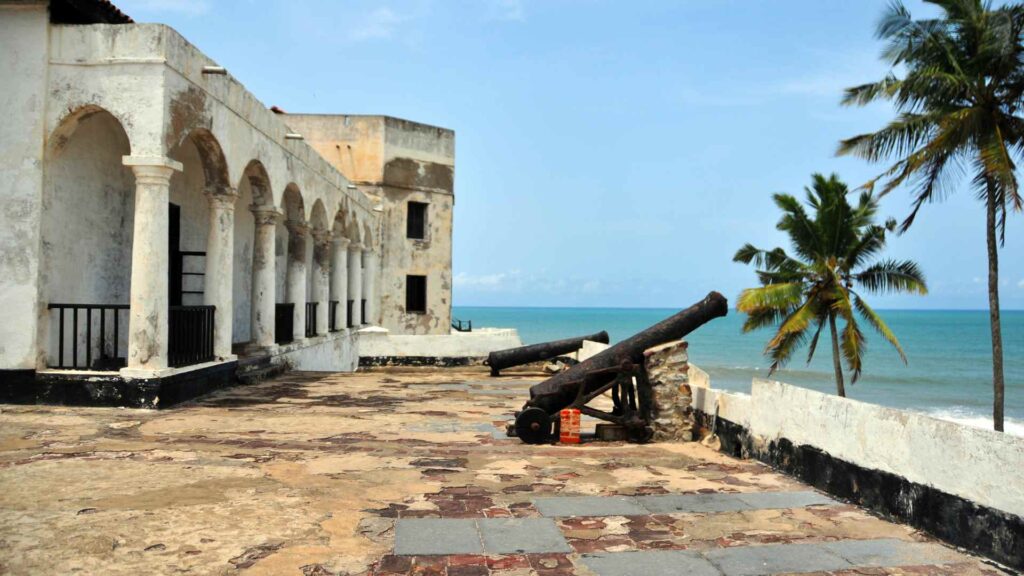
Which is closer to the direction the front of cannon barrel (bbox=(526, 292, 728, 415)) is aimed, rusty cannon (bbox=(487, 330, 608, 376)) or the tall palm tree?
the tall palm tree

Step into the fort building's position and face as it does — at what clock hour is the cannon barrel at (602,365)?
The cannon barrel is roughly at 1 o'clock from the fort building.

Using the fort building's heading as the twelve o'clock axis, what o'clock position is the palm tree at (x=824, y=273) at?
The palm tree is roughly at 11 o'clock from the fort building.

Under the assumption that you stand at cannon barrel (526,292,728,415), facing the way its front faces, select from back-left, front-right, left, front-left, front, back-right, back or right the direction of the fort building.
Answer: back

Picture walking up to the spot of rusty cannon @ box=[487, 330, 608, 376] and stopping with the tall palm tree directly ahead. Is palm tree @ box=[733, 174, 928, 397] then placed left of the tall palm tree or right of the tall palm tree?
left

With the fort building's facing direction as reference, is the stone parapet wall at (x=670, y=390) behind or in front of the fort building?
in front

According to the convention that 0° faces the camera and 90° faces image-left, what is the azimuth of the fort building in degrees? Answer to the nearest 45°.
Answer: approximately 270°

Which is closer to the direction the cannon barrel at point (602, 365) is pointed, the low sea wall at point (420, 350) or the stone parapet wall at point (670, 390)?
the stone parapet wall

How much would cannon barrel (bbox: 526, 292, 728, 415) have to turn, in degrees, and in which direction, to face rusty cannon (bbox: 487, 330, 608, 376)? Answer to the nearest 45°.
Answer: approximately 90° to its left

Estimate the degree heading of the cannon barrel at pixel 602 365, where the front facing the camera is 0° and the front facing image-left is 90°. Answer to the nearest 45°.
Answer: approximately 270°

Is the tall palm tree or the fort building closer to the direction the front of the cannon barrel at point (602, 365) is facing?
the tall palm tree

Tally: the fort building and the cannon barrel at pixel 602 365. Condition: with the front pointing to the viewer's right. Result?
2
